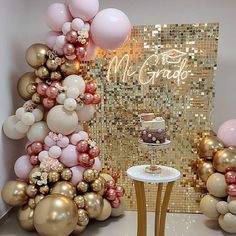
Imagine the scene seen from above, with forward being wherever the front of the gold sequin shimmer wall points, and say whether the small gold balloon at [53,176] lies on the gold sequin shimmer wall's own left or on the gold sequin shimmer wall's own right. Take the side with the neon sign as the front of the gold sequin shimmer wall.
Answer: on the gold sequin shimmer wall's own right

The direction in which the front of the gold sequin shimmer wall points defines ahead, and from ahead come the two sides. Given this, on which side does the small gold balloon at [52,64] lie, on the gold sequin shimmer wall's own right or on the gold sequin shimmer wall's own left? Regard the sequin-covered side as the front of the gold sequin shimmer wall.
on the gold sequin shimmer wall's own right

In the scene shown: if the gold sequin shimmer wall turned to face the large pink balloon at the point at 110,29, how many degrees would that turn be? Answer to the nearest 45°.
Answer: approximately 45° to its right

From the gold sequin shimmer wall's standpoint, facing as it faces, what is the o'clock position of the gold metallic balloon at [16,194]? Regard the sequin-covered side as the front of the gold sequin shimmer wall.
The gold metallic balloon is roughly at 2 o'clock from the gold sequin shimmer wall.

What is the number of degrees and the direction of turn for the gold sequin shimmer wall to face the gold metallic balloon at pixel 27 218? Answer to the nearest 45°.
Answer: approximately 45° to its right

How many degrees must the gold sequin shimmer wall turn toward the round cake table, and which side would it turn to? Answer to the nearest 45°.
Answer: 0° — it already faces it

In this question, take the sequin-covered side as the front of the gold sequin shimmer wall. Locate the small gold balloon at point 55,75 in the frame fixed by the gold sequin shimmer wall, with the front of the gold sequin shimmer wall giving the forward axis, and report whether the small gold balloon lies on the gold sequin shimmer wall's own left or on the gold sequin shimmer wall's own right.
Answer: on the gold sequin shimmer wall's own right

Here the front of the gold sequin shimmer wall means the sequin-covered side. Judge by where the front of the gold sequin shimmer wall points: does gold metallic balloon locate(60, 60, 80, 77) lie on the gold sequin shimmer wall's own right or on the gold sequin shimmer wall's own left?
on the gold sequin shimmer wall's own right

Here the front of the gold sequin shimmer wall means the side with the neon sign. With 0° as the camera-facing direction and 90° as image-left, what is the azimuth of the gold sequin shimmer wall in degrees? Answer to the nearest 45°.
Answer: approximately 0°

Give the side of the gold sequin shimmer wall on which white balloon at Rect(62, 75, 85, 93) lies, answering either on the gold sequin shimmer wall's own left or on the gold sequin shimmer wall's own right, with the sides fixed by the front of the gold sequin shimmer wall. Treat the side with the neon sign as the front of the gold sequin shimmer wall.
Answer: on the gold sequin shimmer wall's own right

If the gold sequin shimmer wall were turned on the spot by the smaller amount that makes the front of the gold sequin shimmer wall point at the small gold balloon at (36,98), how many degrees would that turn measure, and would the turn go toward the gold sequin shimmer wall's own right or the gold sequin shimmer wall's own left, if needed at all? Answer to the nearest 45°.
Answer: approximately 90° to the gold sequin shimmer wall's own right

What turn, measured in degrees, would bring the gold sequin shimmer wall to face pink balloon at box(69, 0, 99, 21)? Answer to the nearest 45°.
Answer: approximately 45° to its right

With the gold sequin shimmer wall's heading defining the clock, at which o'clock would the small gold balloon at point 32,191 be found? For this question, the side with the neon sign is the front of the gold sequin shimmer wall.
The small gold balloon is roughly at 2 o'clock from the gold sequin shimmer wall.
